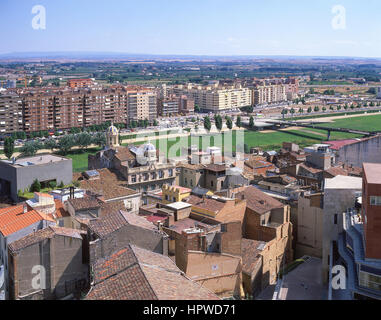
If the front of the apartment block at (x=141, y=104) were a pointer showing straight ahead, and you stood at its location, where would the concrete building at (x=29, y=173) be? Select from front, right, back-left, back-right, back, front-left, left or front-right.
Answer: front

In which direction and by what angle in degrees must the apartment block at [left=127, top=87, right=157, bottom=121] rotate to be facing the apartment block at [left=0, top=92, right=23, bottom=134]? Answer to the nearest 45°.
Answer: approximately 45° to its right

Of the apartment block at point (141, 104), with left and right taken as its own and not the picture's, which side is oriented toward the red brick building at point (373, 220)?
front

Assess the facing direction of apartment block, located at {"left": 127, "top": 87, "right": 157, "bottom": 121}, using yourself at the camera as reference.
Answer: facing the viewer

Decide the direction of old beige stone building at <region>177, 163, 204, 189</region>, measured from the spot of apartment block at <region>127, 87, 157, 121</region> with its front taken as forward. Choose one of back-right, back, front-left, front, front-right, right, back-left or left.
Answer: front

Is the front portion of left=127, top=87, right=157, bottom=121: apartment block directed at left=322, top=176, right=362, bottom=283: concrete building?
yes

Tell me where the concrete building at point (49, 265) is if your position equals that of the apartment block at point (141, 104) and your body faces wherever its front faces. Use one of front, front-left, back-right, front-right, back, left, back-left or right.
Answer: front

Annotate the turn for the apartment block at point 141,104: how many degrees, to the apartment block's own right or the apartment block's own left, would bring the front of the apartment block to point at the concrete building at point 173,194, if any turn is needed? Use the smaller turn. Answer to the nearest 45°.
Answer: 0° — it already faces it

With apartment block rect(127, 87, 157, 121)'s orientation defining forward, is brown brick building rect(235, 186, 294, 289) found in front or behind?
in front

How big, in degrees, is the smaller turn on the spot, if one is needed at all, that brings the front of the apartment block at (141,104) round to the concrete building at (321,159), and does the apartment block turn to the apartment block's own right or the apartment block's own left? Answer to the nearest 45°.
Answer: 0° — it already faces it

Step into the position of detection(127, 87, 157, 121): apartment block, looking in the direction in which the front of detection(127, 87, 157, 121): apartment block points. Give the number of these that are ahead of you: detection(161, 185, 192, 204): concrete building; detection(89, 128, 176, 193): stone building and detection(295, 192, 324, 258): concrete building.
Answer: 3

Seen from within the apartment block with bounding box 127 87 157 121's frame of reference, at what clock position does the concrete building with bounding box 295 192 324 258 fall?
The concrete building is roughly at 12 o'clock from the apartment block.

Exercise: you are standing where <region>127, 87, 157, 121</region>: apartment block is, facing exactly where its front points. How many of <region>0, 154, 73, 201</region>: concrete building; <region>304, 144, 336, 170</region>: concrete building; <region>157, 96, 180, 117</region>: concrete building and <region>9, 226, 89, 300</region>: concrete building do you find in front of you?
3
